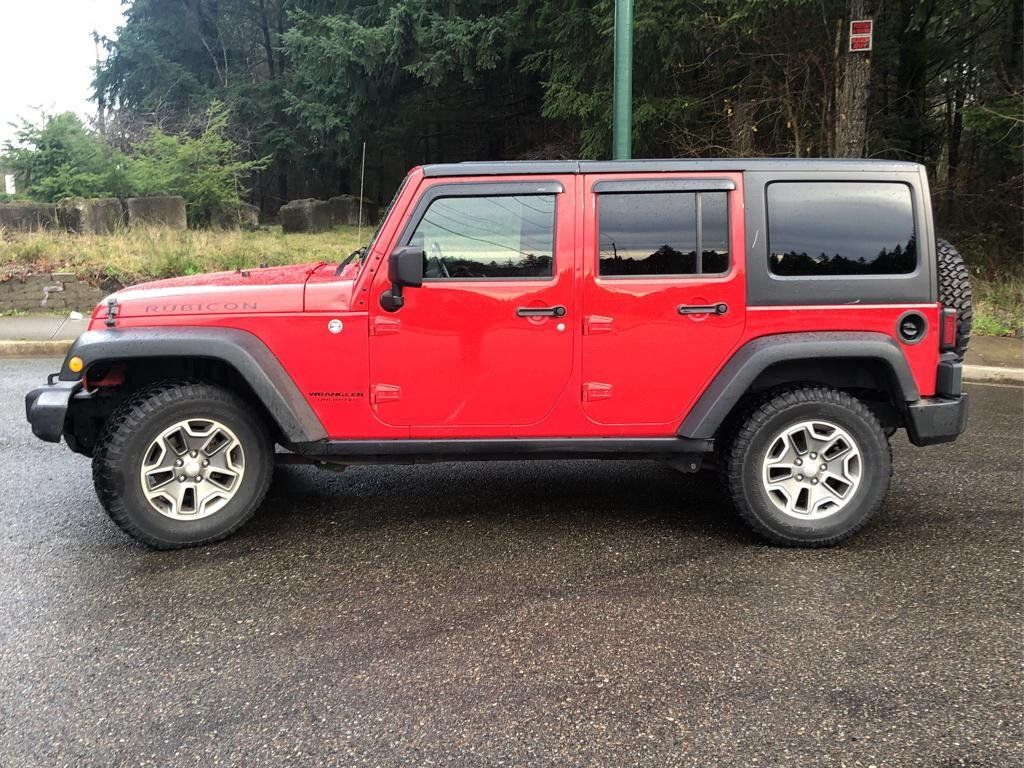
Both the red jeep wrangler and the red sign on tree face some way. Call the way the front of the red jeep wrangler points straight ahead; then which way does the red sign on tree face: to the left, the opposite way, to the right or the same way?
to the left

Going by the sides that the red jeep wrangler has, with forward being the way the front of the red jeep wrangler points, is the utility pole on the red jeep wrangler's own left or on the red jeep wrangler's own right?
on the red jeep wrangler's own right

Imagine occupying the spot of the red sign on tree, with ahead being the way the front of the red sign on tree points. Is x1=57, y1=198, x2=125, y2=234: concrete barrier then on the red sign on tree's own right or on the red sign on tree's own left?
on the red sign on tree's own right

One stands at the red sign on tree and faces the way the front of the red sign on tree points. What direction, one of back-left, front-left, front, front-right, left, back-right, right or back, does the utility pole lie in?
front-right

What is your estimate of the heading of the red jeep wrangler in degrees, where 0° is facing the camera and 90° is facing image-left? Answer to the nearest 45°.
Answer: approximately 90°

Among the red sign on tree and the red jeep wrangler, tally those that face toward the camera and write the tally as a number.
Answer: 1

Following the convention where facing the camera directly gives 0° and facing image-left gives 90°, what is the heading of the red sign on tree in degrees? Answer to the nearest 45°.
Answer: approximately 0°

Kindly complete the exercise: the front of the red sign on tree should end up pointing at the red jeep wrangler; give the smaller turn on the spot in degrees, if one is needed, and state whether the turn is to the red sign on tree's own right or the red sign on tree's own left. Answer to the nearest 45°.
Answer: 0° — it already faces it
